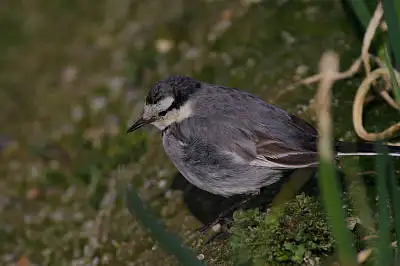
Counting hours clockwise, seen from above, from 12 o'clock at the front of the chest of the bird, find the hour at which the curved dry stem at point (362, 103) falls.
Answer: The curved dry stem is roughly at 5 o'clock from the bird.

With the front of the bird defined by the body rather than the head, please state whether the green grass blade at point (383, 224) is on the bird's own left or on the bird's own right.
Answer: on the bird's own left

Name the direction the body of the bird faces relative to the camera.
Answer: to the viewer's left

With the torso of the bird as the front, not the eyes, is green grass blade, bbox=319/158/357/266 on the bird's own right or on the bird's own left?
on the bird's own left
